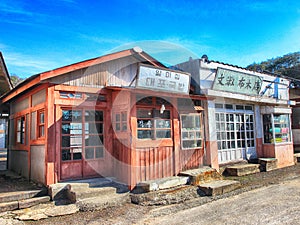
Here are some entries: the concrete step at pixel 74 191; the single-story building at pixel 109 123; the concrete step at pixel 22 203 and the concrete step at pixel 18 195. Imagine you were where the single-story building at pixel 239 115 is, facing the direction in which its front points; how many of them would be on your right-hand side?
4

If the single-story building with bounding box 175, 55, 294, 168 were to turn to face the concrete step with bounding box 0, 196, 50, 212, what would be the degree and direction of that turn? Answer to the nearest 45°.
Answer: approximately 90° to its right

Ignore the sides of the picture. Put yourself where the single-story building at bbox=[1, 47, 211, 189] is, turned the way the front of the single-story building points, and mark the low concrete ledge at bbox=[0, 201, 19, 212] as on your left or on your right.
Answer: on your right

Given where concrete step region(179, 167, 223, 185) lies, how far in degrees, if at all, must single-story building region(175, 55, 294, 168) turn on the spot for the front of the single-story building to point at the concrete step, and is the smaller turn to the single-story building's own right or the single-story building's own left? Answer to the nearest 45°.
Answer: approximately 45° to the single-story building's own right

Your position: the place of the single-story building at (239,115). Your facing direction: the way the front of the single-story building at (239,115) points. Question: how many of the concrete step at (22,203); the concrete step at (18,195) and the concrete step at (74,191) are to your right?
3

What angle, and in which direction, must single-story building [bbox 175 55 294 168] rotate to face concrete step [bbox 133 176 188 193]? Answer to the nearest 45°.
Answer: approximately 90° to its right

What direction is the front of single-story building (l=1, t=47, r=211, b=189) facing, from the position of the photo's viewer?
facing the viewer and to the right of the viewer

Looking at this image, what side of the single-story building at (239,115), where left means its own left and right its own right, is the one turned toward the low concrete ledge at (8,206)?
right

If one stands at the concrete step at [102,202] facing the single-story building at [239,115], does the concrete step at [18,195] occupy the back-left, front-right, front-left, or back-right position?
back-left

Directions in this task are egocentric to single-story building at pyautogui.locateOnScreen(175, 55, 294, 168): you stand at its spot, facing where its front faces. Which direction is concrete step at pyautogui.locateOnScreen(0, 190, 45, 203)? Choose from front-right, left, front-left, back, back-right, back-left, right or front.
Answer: right

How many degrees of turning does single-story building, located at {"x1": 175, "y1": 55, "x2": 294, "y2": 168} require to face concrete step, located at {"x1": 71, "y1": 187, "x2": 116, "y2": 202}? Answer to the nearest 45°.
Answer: approximately 90° to its right

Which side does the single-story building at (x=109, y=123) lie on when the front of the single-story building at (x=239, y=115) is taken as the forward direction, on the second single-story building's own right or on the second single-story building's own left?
on the second single-story building's own right
